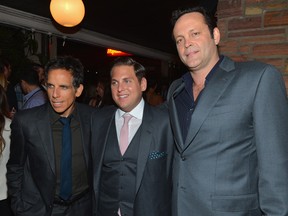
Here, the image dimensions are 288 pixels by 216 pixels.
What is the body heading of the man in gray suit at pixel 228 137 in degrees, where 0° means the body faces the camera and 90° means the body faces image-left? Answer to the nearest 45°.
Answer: approximately 45°

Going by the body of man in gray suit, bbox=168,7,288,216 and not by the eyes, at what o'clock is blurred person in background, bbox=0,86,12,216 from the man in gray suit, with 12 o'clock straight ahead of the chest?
The blurred person in background is roughly at 2 o'clock from the man in gray suit.

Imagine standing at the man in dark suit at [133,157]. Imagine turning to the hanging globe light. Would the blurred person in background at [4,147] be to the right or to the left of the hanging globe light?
left

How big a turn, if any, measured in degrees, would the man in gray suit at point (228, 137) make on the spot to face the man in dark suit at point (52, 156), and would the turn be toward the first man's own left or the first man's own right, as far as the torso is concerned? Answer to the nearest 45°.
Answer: approximately 45° to the first man's own right

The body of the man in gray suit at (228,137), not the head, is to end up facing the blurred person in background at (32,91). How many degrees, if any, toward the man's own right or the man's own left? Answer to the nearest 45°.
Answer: approximately 90° to the man's own right

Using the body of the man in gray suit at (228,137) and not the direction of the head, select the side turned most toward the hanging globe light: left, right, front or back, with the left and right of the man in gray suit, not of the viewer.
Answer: right

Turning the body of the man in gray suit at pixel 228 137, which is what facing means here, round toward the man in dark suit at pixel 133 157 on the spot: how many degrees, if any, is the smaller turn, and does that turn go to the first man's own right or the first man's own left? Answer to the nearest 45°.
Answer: approximately 90° to the first man's own right
